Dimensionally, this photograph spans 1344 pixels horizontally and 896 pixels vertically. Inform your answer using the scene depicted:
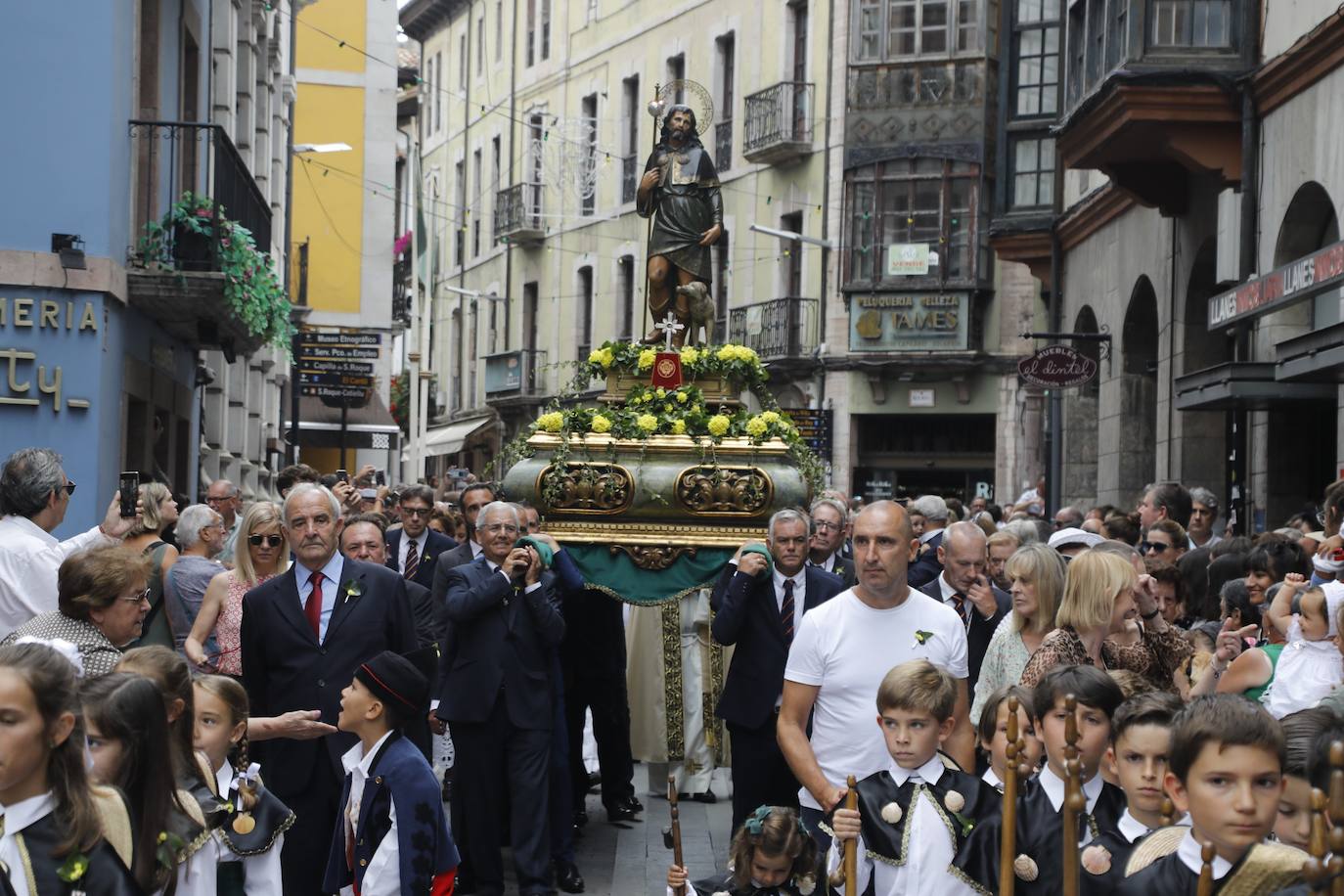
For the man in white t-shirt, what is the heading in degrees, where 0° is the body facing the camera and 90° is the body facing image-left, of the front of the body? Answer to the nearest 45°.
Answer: approximately 0°

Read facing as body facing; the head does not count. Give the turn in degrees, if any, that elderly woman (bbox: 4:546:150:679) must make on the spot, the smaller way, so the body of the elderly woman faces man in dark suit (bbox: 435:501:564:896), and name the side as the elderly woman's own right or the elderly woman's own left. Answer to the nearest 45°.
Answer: approximately 45° to the elderly woman's own left

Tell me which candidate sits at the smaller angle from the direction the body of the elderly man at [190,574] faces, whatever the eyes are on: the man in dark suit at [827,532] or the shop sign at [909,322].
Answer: the man in dark suit

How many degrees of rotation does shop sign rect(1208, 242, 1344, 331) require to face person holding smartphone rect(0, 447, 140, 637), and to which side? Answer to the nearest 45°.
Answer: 0° — it already faces them

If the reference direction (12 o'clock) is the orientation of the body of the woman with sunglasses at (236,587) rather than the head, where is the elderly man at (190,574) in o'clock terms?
The elderly man is roughly at 5 o'clock from the woman with sunglasses.

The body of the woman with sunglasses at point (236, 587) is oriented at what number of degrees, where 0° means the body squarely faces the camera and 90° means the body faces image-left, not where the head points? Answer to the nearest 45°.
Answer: approximately 0°
